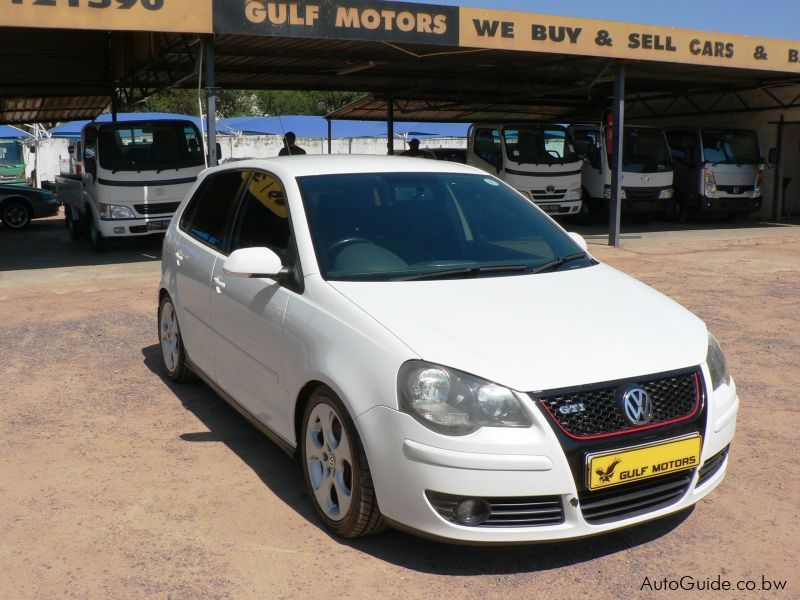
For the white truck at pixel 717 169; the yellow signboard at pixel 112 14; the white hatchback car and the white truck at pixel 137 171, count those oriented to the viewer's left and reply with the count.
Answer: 0

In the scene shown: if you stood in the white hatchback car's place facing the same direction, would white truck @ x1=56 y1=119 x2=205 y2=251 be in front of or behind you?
behind

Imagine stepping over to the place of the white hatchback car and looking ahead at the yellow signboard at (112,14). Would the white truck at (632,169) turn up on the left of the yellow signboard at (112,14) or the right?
right

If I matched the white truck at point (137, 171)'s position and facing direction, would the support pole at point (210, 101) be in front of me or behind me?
in front

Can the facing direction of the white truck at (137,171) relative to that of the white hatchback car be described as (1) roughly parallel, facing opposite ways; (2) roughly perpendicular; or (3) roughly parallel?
roughly parallel

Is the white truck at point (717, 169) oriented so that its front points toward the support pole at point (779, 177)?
no

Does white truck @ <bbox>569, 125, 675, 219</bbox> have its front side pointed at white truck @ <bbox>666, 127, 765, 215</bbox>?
no

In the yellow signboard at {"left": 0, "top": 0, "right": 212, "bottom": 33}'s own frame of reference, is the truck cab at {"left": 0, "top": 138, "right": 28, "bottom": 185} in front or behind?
behind

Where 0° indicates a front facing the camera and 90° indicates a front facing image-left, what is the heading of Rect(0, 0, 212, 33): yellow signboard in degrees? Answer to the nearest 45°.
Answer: approximately 0°

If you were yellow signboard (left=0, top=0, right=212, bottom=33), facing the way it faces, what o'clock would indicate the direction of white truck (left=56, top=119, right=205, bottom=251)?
The white truck is roughly at 6 o'clock from the yellow signboard.

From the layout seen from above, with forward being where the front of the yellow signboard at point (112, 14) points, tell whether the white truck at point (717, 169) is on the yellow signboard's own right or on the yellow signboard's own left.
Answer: on the yellow signboard's own left

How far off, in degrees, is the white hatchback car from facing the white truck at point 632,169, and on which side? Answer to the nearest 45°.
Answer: approximately 135° to its left

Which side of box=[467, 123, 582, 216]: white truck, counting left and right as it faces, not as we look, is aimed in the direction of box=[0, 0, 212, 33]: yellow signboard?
right

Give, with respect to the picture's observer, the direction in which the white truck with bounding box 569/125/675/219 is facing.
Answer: facing the viewer and to the right of the viewer

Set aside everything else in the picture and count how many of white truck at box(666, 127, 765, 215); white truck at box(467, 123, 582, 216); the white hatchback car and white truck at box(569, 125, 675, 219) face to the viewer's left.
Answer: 0

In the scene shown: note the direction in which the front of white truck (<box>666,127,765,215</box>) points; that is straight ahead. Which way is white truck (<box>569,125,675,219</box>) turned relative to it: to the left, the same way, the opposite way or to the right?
the same way

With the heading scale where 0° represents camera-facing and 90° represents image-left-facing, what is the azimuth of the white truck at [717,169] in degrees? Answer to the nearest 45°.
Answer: approximately 315°

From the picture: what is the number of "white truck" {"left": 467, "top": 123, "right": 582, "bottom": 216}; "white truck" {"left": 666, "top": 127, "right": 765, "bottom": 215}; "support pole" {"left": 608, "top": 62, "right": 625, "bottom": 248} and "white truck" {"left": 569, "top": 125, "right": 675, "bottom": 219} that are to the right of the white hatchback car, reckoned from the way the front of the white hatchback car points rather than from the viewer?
0

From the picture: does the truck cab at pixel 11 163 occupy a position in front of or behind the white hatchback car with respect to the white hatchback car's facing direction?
behind

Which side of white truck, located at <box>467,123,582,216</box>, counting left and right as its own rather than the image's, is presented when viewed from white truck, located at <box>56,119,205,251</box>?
right

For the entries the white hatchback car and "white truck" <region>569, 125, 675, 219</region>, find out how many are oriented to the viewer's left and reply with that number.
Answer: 0

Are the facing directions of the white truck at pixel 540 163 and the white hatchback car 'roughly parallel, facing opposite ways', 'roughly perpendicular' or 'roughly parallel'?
roughly parallel

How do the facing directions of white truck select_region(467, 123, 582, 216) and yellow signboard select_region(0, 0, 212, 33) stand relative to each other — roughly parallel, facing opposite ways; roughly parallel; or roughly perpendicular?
roughly parallel
